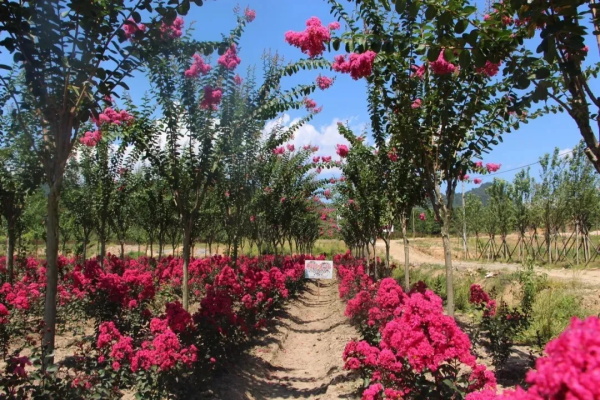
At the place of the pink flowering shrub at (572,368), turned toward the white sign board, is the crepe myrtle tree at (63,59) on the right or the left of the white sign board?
left

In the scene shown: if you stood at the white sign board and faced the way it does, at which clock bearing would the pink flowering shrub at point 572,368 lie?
The pink flowering shrub is roughly at 12 o'clock from the white sign board.

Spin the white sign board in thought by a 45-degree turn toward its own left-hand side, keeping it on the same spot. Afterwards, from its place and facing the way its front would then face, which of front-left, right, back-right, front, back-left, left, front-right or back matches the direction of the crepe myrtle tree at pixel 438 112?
front-right

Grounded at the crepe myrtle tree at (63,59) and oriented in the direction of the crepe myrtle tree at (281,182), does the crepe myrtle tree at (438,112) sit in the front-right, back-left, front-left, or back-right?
front-right

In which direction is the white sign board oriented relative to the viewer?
toward the camera

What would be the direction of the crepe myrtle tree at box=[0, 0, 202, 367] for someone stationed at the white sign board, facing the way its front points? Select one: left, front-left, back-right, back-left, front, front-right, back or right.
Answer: front

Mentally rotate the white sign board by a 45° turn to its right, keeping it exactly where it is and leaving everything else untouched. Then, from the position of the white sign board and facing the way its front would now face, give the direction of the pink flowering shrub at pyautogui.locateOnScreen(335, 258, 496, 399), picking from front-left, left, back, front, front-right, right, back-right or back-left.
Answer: front-left

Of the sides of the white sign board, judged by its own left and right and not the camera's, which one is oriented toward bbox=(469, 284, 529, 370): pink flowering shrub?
front
